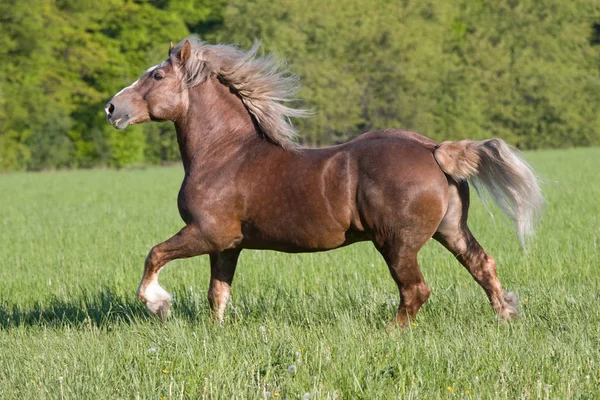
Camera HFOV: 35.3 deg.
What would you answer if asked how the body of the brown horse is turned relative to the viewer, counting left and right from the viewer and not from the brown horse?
facing to the left of the viewer
